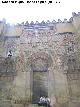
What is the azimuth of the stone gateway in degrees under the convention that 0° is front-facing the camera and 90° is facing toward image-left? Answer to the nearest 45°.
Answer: approximately 0°
